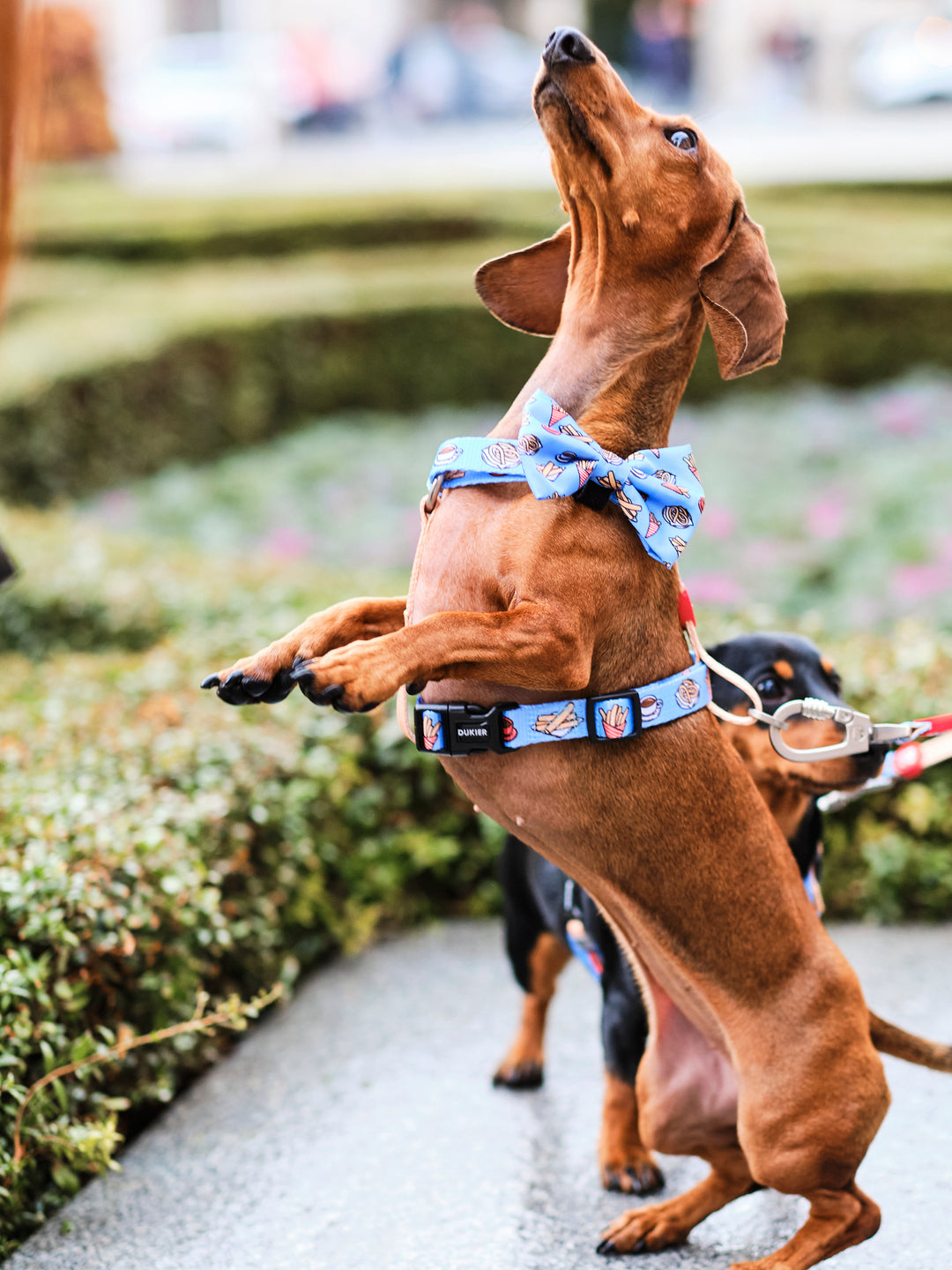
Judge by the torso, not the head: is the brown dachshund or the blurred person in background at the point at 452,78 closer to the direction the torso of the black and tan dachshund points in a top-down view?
the brown dachshund

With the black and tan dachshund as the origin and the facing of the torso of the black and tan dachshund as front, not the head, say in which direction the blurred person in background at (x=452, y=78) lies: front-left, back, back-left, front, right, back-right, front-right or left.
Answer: back-left

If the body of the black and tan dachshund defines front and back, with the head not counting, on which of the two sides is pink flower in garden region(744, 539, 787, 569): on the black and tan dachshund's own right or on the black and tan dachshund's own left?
on the black and tan dachshund's own left

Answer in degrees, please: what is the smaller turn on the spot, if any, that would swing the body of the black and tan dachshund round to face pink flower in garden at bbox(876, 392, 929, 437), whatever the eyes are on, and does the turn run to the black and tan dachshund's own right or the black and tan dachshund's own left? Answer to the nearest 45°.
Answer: approximately 135° to the black and tan dachshund's own left

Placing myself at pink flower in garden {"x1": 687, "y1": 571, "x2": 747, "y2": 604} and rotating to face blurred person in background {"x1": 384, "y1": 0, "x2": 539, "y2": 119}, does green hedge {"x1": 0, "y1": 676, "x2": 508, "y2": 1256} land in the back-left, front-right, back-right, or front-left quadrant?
back-left

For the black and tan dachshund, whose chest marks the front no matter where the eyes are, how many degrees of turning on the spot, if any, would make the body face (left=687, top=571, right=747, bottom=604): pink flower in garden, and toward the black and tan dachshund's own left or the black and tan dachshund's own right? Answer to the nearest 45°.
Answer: approximately 135° to the black and tan dachshund's own left

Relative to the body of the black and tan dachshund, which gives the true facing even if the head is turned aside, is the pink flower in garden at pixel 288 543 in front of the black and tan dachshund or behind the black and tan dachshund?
behind
